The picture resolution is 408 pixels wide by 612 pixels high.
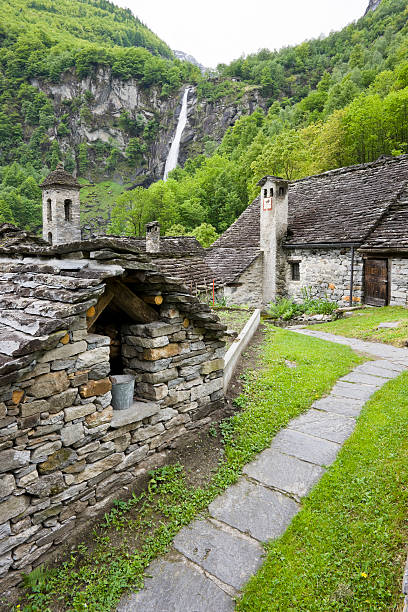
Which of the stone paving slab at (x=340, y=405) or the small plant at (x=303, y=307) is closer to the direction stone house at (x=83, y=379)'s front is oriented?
the stone paving slab

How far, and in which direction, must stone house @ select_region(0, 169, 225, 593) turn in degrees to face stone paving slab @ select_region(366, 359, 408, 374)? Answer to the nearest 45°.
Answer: approximately 90° to its left

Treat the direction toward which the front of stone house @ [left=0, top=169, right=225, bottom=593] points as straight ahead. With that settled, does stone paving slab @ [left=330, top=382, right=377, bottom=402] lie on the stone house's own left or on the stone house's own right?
on the stone house's own left

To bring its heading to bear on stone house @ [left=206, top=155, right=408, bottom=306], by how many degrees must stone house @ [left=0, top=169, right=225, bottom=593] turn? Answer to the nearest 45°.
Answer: approximately 90° to its left

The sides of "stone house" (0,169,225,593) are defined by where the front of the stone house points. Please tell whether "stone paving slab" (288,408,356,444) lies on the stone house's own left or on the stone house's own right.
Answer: on the stone house's own left

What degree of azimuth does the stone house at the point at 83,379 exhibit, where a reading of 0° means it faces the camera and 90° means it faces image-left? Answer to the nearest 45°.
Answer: approximately 315°

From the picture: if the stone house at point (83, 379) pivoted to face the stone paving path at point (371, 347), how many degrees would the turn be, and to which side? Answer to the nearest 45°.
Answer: approximately 90° to its left

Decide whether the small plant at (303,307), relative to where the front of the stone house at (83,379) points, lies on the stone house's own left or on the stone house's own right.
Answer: on the stone house's own left
